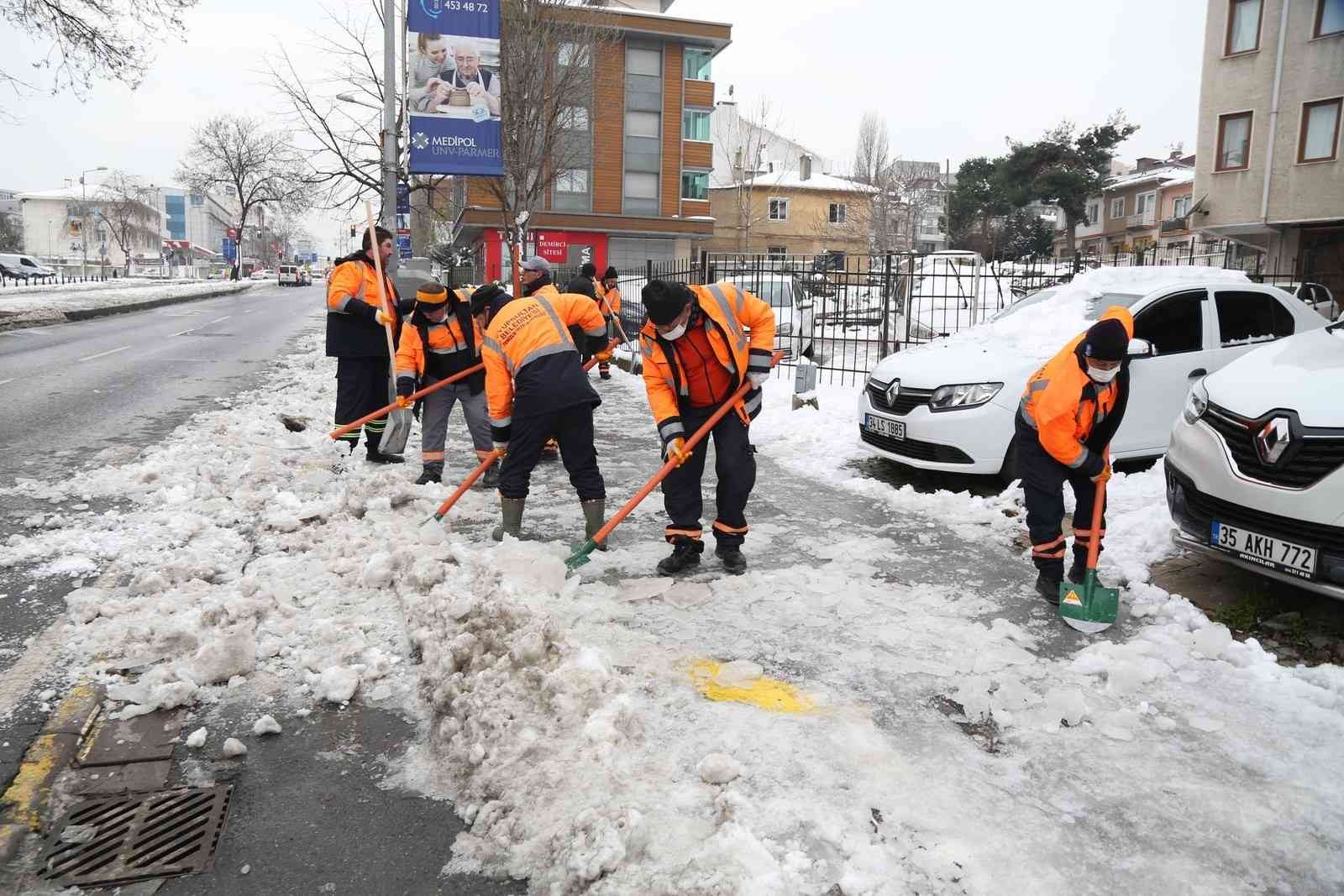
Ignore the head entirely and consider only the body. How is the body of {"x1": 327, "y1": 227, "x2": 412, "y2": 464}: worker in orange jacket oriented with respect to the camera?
to the viewer's right

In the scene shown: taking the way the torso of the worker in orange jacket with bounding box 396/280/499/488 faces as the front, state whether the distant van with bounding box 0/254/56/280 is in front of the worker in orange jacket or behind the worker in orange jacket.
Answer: behind

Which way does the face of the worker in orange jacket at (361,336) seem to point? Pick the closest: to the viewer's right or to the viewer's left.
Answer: to the viewer's right
